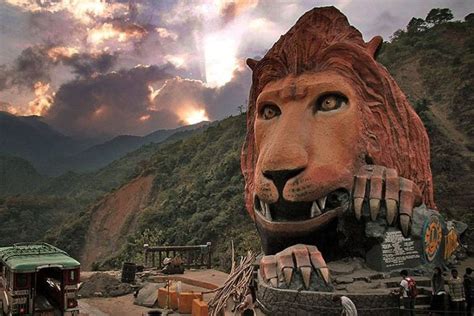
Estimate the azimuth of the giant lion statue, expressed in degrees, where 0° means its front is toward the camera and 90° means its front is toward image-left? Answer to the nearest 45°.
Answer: approximately 45°

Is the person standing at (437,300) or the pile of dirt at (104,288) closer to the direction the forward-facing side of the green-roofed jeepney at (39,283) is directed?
the pile of dirt

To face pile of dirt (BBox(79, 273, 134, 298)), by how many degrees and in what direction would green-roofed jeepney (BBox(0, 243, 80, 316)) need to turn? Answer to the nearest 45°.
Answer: approximately 45° to its right
